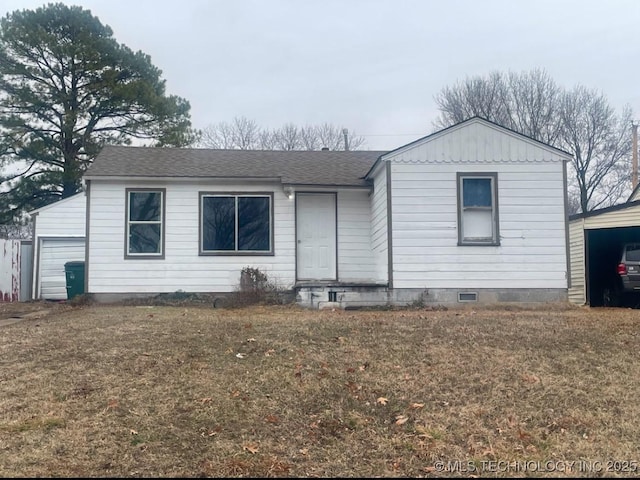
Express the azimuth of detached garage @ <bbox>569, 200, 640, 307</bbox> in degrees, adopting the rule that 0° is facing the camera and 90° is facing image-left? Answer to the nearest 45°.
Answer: approximately 0°

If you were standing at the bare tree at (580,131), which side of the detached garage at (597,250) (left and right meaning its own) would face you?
back

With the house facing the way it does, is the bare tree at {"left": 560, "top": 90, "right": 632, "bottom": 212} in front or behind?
behind

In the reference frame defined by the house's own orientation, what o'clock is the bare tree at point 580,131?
The bare tree is roughly at 7 o'clock from the house.

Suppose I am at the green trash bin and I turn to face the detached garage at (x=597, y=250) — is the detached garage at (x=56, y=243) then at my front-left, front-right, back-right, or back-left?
back-left

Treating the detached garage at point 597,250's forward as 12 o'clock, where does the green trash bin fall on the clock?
The green trash bin is roughly at 2 o'clock from the detached garage.

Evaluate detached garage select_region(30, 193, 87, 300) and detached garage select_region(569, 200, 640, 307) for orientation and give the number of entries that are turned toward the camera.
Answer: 2

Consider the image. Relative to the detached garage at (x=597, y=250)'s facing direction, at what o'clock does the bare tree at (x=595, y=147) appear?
The bare tree is roughly at 6 o'clock from the detached garage.
